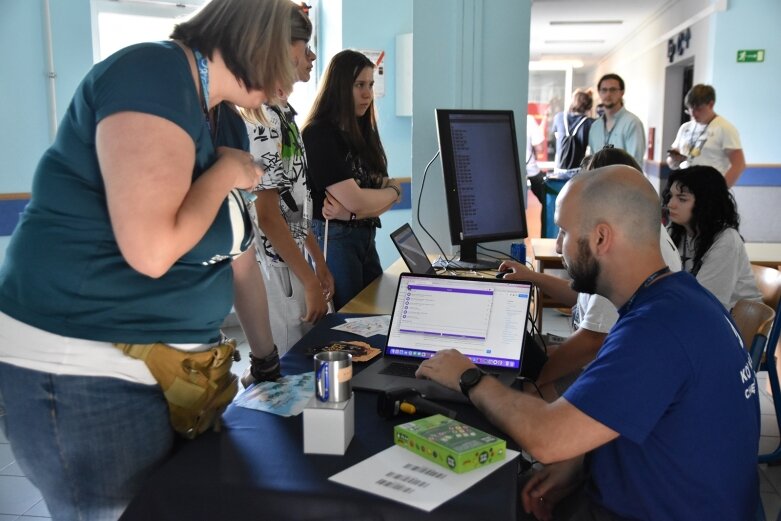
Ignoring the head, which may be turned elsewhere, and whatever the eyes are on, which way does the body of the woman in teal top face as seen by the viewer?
to the viewer's right

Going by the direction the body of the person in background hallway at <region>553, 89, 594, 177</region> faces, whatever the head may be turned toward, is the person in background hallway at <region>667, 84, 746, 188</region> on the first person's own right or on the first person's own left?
on the first person's own right

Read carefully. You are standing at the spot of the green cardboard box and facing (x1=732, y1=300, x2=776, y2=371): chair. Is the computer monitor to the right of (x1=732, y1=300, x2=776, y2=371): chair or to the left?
left

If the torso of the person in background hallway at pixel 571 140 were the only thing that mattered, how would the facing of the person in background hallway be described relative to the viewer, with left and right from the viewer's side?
facing away from the viewer and to the right of the viewer

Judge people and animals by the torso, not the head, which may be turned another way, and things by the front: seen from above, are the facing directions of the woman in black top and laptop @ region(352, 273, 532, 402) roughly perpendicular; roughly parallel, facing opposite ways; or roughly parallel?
roughly perpendicular

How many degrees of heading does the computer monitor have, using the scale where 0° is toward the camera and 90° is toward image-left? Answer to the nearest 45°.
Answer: approximately 315°

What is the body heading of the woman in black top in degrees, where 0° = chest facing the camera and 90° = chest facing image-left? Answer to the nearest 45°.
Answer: approximately 315°
